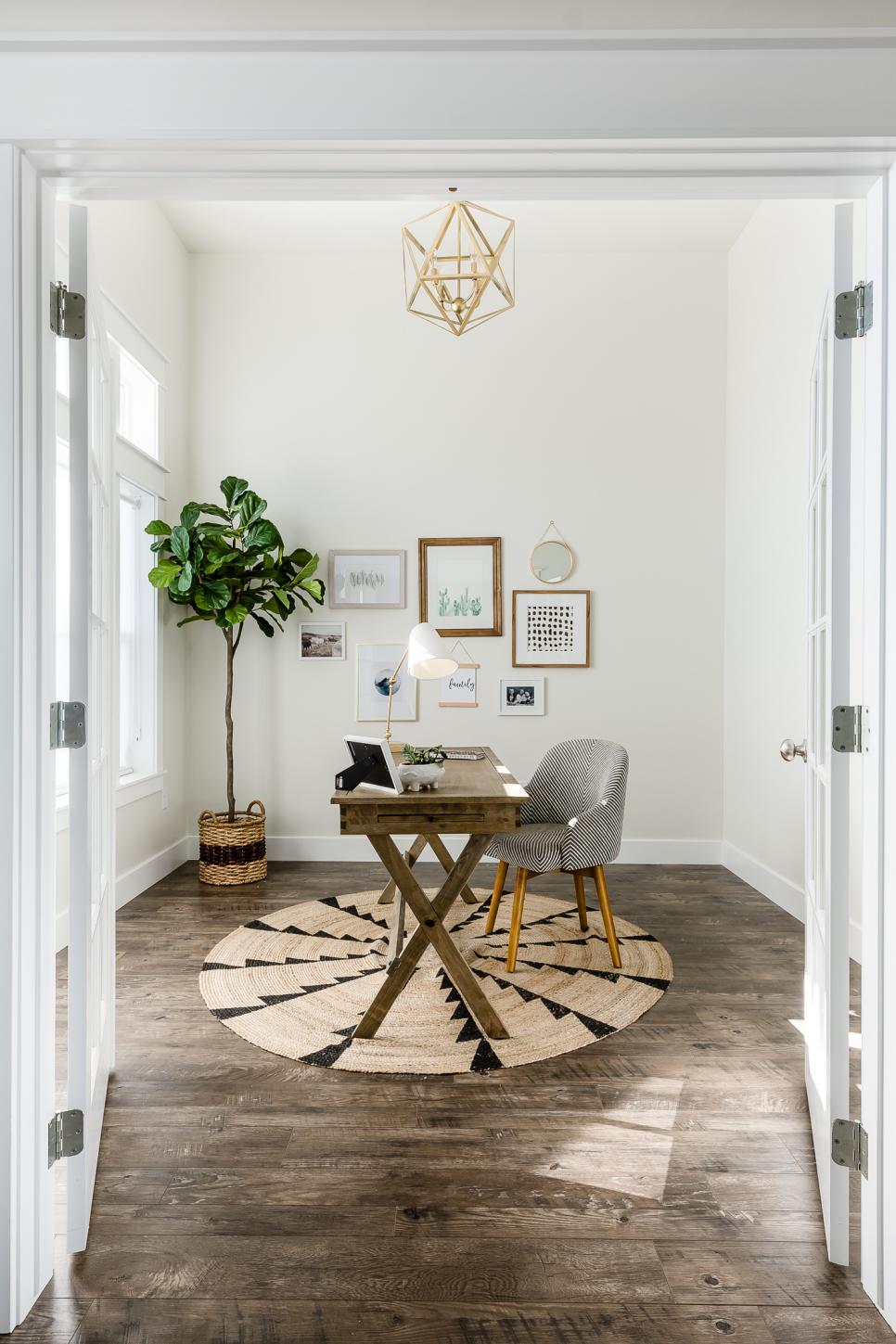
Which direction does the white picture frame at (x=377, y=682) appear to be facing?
toward the camera

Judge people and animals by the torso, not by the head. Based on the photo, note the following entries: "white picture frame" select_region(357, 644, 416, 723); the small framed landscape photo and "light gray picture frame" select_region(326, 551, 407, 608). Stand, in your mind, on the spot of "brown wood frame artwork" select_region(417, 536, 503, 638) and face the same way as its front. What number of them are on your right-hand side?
3

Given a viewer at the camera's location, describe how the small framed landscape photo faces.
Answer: facing the viewer

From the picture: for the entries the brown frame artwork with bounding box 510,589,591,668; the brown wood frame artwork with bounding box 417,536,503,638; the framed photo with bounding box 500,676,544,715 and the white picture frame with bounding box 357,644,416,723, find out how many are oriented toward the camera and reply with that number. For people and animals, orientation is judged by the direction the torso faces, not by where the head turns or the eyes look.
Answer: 4

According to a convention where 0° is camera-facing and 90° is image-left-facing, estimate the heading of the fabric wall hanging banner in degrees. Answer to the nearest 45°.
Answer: approximately 0°

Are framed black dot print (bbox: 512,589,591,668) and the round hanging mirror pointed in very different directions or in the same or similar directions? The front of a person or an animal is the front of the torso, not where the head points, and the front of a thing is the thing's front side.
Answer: same or similar directions

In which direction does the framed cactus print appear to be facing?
toward the camera

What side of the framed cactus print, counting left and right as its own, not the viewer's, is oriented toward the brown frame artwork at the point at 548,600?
left

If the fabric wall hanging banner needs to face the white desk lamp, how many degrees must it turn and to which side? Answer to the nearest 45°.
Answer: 0° — it already faces it

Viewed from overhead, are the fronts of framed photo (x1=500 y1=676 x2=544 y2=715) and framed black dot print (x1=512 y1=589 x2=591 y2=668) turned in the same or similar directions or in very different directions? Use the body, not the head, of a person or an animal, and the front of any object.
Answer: same or similar directions

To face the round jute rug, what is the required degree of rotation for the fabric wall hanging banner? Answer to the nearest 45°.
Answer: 0° — it already faces it

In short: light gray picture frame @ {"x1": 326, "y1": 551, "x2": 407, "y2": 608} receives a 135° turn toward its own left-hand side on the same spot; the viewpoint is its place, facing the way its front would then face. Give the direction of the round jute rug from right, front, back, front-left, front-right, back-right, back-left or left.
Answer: back-right

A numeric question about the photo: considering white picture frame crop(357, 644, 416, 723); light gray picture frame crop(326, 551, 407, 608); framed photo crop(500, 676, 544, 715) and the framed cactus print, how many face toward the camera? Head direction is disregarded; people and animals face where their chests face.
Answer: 4

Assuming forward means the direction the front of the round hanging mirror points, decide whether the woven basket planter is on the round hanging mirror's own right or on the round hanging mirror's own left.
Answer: on the round hanging mirror's own right

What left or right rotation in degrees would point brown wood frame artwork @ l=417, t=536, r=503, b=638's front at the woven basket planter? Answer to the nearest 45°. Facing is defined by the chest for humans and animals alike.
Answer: approximately 90° to its right
